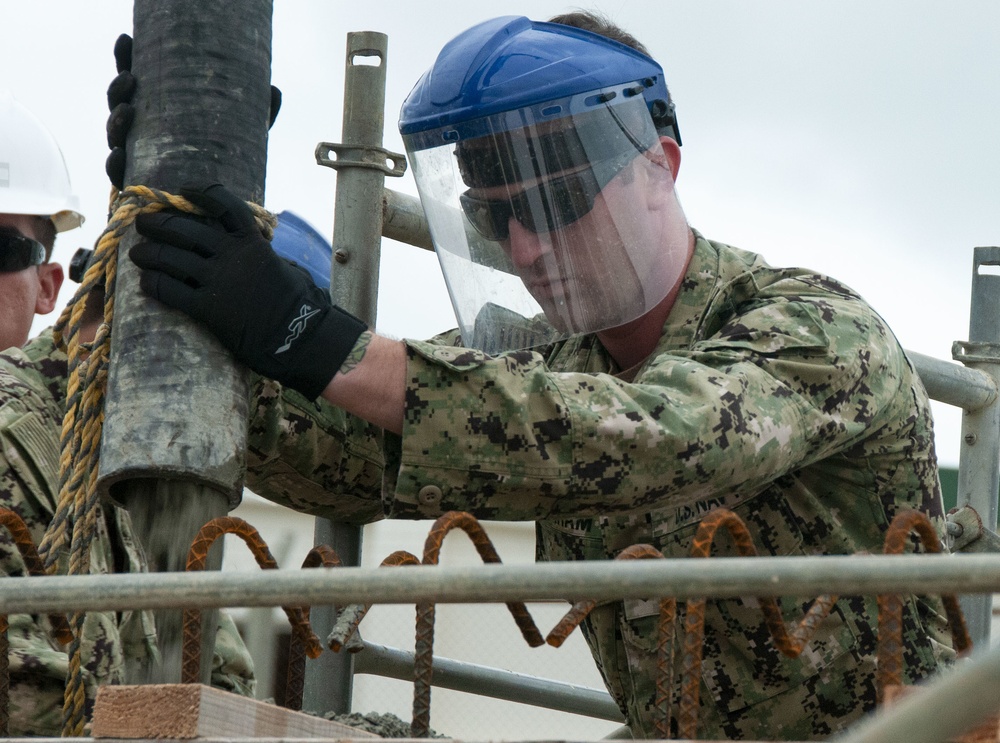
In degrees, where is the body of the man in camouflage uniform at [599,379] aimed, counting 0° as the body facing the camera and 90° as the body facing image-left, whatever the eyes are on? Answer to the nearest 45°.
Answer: approximately 45°

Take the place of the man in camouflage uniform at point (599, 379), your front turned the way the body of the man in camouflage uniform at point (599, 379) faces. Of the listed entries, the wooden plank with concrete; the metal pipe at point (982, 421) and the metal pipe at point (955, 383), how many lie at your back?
2

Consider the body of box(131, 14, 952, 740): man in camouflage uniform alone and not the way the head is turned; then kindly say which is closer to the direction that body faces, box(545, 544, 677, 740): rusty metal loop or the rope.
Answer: the rope

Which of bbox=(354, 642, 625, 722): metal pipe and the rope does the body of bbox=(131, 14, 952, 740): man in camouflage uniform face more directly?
the rope

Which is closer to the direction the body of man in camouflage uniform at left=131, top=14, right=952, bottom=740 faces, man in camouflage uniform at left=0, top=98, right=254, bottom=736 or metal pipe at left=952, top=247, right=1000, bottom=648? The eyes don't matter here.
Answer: the man in camouflage uniform

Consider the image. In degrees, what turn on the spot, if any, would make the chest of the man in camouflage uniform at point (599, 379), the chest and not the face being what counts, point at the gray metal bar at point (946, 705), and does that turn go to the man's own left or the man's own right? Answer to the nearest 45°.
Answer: approximately 45° to the man's own left

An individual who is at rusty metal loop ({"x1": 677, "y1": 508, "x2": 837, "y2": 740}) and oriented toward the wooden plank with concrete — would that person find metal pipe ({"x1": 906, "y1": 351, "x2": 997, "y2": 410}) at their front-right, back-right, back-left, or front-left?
back-right

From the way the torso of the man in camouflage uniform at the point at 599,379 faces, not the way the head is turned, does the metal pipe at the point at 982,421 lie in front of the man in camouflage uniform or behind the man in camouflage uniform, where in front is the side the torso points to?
behind

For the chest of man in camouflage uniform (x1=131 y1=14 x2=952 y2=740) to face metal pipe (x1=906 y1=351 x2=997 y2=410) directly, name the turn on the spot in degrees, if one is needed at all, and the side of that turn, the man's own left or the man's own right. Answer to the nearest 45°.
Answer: approximately 180°

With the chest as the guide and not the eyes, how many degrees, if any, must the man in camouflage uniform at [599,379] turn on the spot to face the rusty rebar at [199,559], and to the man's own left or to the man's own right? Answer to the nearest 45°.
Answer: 0° — they already face it
